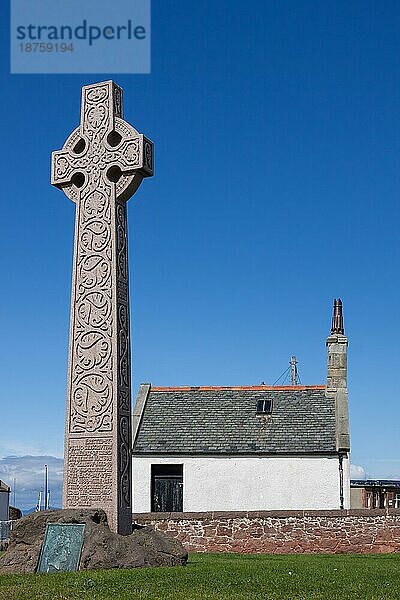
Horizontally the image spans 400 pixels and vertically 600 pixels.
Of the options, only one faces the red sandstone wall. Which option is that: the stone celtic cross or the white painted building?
the white painted building

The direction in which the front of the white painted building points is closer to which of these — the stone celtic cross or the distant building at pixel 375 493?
the stone celtic cross

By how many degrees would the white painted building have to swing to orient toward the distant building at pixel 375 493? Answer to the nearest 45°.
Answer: approximately 135° to its left

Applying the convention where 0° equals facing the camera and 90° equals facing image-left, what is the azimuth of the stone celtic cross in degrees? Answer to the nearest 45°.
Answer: approximately 45°

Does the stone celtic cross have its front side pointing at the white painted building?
no

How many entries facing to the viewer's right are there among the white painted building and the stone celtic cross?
0

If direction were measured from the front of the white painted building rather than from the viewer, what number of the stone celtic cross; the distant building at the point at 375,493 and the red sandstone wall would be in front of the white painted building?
2

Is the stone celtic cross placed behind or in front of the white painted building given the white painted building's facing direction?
in front

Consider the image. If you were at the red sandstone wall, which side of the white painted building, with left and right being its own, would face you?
front

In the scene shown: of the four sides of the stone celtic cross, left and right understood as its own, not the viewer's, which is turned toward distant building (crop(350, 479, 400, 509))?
back

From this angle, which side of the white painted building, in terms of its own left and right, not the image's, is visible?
front
